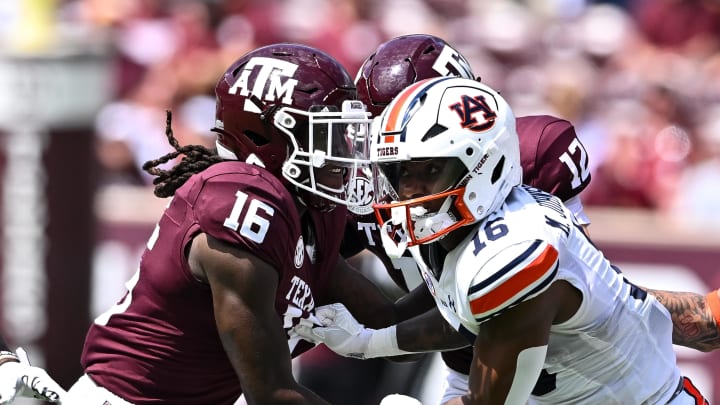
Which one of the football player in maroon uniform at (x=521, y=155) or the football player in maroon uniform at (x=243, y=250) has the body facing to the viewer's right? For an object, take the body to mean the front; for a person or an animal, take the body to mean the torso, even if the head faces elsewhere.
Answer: the football player in maroon uniform at (x=243, y=250)

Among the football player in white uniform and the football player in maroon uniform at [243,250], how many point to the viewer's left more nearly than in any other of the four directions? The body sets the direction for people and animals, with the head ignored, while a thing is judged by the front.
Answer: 1

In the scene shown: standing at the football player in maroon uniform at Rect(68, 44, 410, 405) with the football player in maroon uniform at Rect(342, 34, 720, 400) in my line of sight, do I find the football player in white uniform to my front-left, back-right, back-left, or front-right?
front-right

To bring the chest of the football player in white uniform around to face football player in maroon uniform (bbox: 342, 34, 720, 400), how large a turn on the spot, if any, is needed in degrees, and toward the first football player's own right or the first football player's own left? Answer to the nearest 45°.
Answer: approximately 90° to the first football player's own right

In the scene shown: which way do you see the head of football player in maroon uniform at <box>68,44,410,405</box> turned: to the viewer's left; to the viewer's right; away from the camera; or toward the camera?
to the viewer's right

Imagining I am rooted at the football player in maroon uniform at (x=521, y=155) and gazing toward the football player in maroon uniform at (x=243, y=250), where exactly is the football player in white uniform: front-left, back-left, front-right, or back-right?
front-left

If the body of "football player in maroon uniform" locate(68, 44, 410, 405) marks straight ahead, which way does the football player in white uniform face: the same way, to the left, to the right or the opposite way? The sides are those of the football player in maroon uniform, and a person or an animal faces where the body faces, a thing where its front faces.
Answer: the opposite way

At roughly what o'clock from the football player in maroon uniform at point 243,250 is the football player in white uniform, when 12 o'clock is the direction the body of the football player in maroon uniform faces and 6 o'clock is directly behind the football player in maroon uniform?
The football player in white uniform is roughly at 1 o'clock from the football player in maroon uniform.

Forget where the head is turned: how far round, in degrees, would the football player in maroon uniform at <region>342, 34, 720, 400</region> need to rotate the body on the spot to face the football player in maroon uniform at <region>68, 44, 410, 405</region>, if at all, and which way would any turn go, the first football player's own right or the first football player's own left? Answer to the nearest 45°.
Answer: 0° — they already face them

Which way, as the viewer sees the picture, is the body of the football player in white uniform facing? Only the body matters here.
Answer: to the viewer's left

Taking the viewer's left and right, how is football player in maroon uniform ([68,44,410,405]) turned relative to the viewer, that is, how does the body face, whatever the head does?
facing to the right of the viewer

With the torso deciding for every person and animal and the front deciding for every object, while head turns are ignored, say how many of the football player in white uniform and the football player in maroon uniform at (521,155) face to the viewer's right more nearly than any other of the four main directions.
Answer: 0

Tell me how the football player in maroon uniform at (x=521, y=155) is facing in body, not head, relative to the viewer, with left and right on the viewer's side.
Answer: facing the viewer and to the left of the viewer
